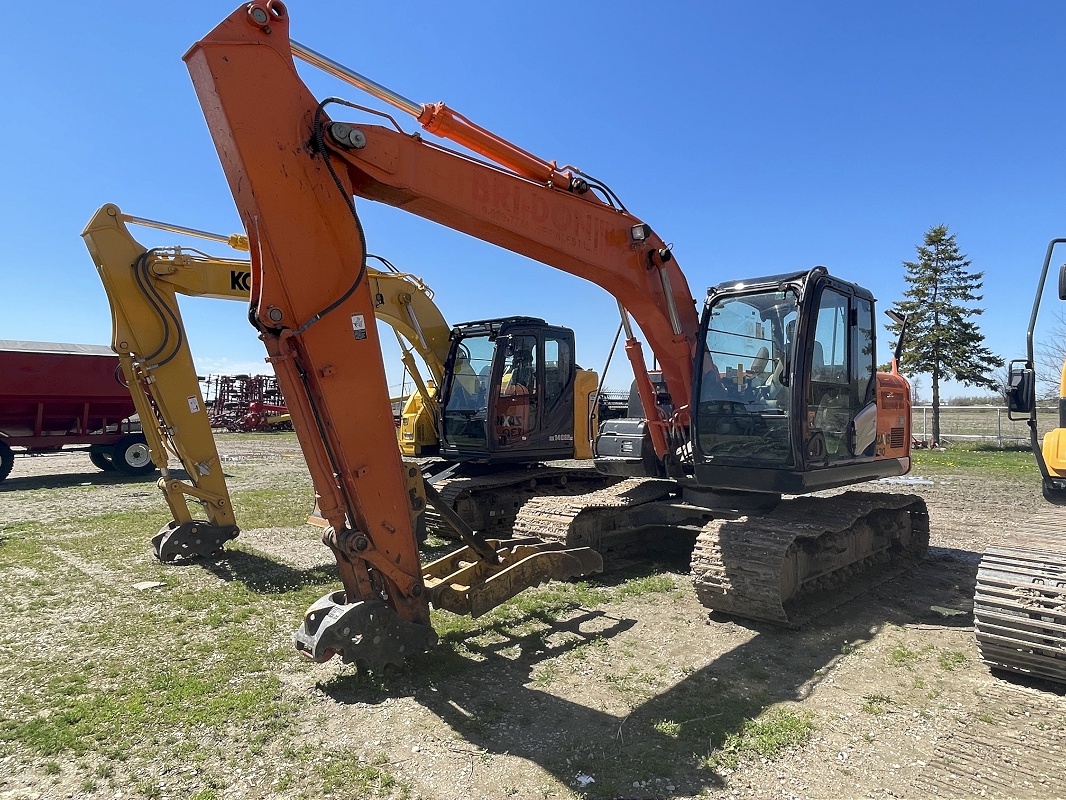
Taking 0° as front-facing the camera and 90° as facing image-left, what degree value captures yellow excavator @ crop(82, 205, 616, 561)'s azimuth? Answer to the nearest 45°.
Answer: approximately 45°

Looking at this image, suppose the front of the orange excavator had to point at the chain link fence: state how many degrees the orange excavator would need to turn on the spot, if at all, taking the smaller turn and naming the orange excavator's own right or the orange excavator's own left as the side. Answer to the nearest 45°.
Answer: approximately 180°

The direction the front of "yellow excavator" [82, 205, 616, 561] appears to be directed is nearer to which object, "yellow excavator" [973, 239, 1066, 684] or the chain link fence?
the yellow excavator

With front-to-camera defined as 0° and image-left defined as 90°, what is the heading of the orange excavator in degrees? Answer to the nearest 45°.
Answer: approximately 45°

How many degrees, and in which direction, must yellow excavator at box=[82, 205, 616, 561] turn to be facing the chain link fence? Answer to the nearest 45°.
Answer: approximately 180°

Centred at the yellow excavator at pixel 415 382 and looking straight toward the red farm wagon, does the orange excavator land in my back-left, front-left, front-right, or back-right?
back-left
